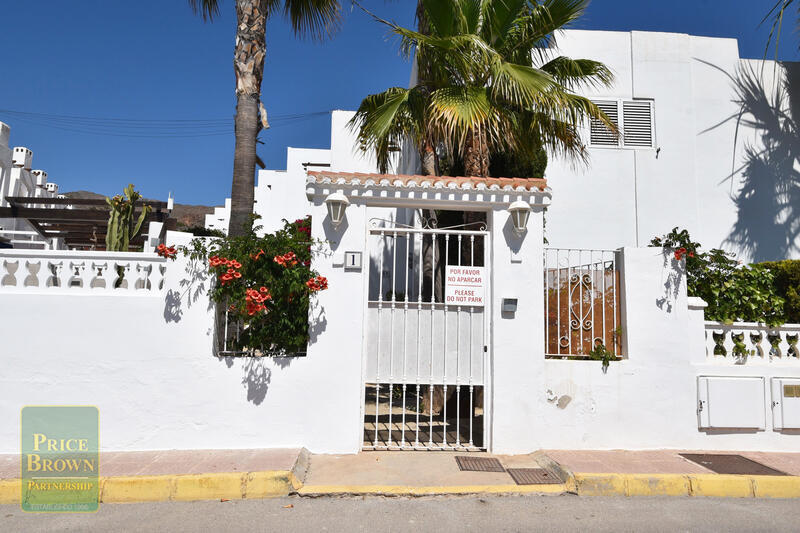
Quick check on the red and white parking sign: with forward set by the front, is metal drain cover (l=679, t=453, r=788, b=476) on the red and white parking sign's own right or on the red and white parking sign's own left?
on the red and white parking sign's own left

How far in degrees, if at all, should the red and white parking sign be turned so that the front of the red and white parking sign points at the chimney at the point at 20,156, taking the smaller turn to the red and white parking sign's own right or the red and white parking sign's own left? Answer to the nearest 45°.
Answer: approximately 135° to the red and white parking sign's own right

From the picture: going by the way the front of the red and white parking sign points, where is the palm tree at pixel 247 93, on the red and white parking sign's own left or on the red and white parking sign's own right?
on the red and white parking sign's own right

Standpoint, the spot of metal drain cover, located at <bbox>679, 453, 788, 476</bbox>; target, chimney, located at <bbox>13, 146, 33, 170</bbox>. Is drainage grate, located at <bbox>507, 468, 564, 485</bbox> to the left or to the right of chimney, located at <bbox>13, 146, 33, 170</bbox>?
left

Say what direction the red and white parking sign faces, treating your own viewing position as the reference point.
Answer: facing the viewer
